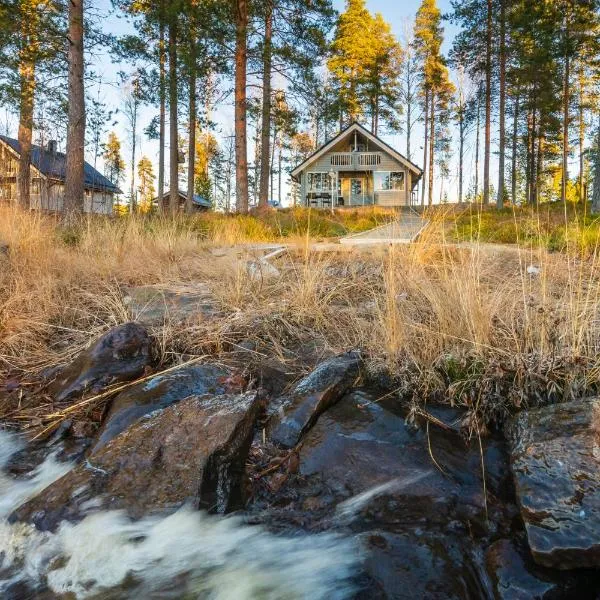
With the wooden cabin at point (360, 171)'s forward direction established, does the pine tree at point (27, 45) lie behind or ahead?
ahead

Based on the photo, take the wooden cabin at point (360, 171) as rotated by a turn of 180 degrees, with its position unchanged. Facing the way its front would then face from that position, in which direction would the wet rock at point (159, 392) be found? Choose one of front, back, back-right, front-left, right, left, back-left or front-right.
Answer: back

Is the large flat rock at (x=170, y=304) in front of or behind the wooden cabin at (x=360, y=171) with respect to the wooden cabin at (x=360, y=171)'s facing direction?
in front

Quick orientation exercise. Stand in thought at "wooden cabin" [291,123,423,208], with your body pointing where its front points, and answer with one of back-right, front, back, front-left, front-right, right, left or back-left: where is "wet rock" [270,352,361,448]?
front

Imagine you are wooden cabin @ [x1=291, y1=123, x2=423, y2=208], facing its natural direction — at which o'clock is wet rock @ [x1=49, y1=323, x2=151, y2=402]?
The wet rock is roughly at 12 o'clock from the wooden cabin.

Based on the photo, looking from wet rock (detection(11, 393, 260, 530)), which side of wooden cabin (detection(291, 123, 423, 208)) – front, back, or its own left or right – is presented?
front

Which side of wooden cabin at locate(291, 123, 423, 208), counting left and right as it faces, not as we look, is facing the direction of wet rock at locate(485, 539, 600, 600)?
front

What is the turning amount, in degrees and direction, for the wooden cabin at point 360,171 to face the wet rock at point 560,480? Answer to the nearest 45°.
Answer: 0° — it already faces it

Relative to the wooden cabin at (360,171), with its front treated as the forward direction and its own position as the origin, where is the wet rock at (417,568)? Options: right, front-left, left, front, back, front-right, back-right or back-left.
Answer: front

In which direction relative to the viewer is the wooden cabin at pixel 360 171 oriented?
toward the camera

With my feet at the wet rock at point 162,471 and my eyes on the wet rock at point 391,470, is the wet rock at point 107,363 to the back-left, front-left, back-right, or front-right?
back-left

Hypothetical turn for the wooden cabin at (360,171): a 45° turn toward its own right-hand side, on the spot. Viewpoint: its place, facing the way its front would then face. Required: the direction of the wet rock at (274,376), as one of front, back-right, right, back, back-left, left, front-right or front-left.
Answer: front-left

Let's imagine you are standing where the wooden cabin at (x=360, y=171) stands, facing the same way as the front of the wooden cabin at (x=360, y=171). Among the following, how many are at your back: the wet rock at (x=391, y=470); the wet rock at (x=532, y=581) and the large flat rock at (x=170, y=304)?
0

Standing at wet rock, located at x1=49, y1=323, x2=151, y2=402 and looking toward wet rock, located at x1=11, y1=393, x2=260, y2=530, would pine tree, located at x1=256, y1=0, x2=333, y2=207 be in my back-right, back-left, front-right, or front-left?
back-left
